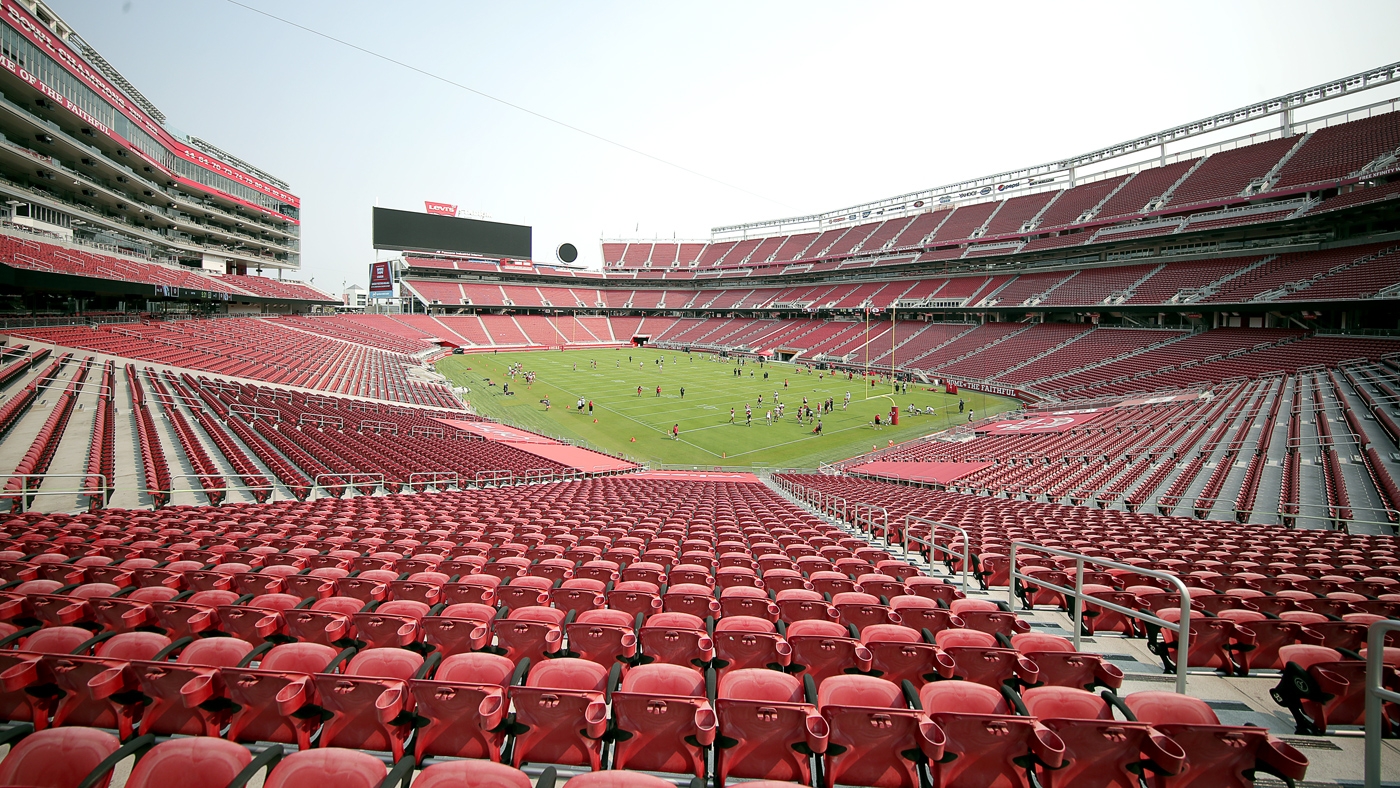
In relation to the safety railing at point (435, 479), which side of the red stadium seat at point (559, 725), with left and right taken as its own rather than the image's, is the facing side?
front

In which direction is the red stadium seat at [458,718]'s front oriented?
away from the camera

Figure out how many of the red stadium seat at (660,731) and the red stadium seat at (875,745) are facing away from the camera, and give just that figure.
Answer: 2

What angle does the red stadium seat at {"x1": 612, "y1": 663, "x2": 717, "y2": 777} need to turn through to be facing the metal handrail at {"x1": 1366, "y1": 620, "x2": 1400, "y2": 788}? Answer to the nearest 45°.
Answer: approximately 90° to its right

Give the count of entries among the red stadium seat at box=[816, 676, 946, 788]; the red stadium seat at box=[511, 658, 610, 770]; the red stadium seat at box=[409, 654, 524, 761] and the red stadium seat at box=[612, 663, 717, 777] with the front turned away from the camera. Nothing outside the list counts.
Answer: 4

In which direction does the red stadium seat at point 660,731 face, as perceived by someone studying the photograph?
facing away from the viewer

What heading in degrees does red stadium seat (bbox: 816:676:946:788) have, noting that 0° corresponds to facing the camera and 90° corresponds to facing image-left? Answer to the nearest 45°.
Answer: approximately 180°

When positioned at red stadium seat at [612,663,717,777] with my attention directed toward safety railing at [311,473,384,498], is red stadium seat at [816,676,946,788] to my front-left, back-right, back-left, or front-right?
back-right

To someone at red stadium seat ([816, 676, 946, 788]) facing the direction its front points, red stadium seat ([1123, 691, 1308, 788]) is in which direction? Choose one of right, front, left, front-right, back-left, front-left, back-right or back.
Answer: right

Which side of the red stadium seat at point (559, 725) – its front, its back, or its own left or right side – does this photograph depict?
back

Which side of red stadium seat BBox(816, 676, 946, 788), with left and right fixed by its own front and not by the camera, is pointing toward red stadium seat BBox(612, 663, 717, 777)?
left
